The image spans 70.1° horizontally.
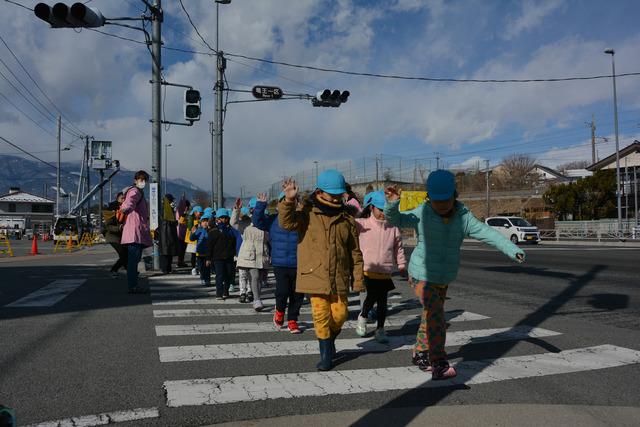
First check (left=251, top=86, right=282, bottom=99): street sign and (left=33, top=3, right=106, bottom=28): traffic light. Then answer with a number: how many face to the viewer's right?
0

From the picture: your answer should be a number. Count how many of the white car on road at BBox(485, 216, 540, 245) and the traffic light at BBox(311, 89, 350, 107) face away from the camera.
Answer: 0

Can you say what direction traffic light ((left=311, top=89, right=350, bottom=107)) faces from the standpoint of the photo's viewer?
facing the viewer and to the right of the viewer

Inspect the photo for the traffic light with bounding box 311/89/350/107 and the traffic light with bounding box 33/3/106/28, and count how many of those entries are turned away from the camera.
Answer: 0

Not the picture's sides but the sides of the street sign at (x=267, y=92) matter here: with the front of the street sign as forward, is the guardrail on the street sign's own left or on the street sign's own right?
on the street sign's own left

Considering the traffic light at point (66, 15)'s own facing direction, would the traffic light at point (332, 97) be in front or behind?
behind

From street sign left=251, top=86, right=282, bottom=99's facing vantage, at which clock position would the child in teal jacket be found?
The child in teal jacket is roughly at 12 o'clock from the street sign.

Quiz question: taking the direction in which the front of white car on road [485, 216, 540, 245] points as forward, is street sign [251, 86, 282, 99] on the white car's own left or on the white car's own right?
on the white car's own right

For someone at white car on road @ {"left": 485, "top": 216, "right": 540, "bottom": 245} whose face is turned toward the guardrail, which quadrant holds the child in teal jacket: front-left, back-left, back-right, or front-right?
back-right

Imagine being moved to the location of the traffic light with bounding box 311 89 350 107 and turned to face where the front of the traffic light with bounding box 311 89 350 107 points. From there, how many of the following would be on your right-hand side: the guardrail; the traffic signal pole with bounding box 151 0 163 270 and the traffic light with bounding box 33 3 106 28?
2
